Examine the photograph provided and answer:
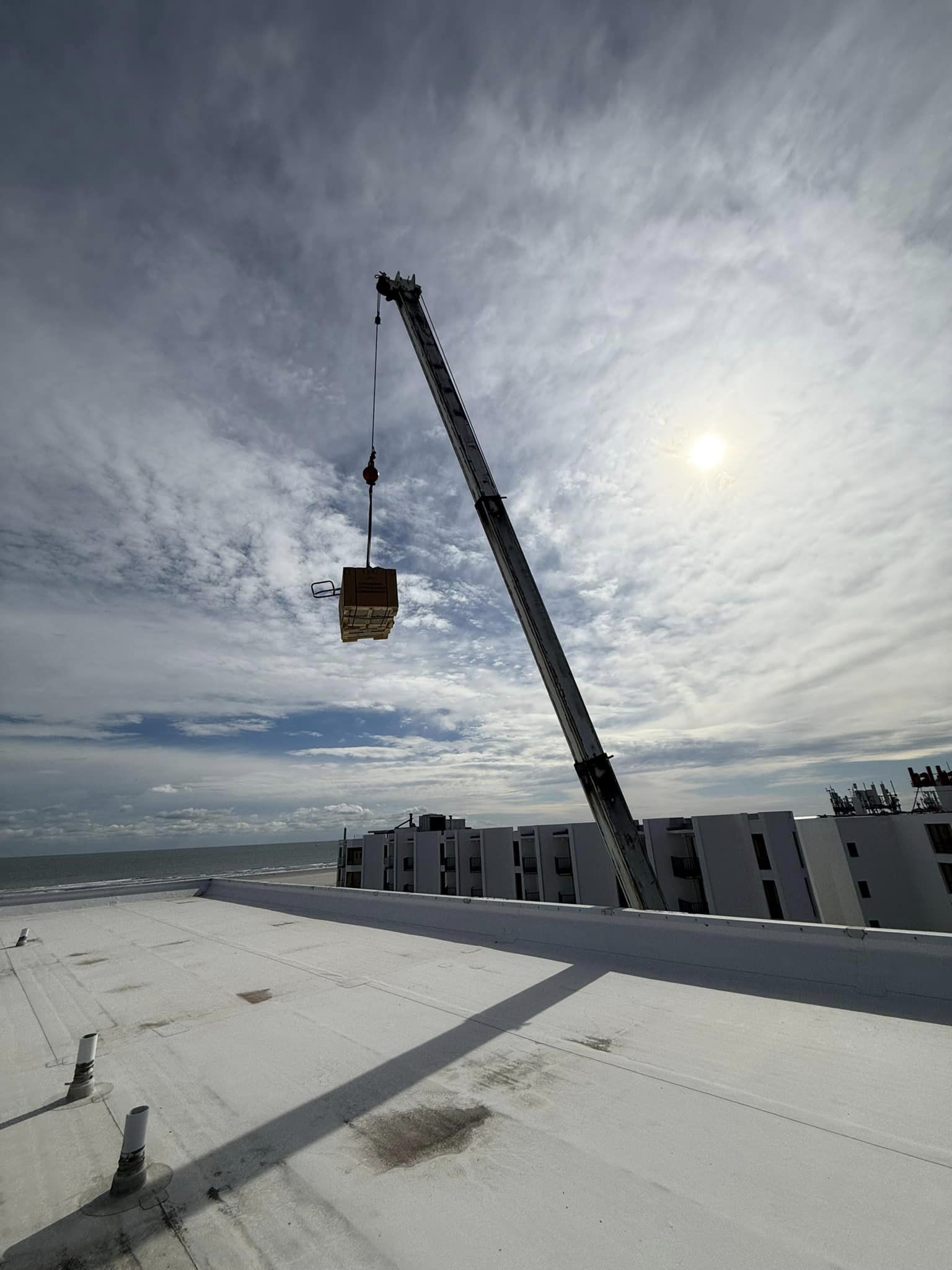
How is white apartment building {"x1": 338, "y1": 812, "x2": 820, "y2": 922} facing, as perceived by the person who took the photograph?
facing the viewer and to the left of the viewer

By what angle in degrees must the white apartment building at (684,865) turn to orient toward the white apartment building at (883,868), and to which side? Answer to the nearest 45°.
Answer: approximately 135° to its left
